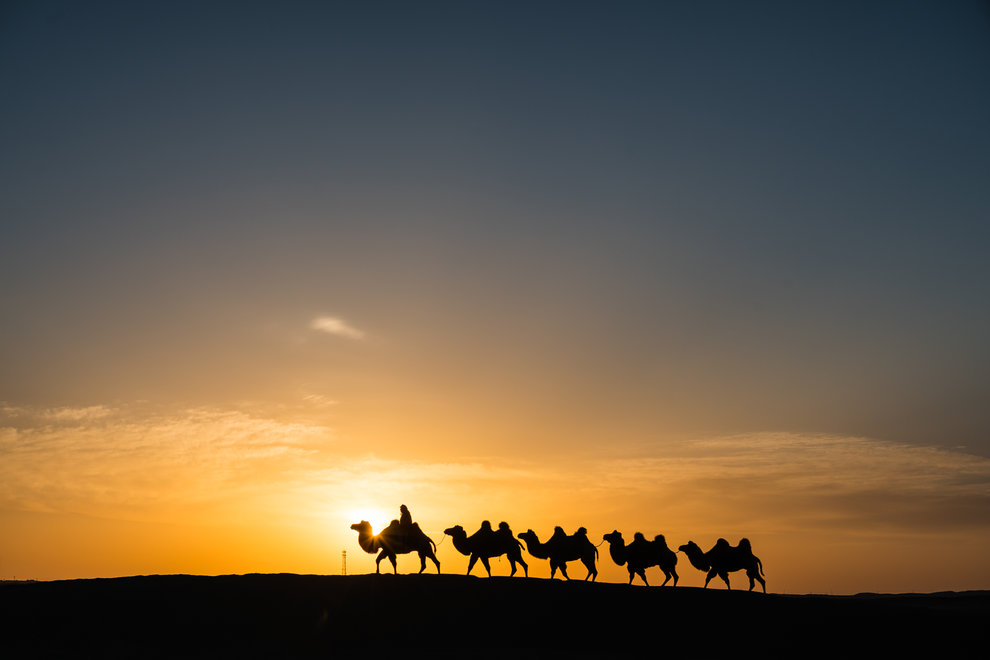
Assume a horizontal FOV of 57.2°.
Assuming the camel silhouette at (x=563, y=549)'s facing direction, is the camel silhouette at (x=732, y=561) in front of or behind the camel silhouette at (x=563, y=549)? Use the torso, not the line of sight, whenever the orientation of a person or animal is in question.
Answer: behind

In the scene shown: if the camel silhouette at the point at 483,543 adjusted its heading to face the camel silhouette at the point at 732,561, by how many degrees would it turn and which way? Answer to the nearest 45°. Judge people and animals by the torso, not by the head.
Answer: approximately 180°

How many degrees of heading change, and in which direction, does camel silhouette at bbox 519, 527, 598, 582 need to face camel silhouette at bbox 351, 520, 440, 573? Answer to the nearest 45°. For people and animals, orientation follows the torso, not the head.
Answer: approximately 45° to its left

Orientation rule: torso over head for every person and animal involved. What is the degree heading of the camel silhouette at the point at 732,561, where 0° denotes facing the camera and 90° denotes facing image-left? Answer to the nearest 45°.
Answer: approximately 90°

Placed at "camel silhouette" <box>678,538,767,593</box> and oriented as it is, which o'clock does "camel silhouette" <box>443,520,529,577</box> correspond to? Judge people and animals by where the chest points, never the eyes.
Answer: "camel silhouette" <box>443,520,529,577</box> is roughly at 11 o'clock from "camel silhouette" <box>678,538,767,593</box>.

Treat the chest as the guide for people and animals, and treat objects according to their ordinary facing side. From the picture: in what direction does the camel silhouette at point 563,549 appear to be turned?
to the viewer's left

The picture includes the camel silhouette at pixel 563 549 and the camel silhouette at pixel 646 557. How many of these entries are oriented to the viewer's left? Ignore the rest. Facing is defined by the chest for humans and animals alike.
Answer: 2

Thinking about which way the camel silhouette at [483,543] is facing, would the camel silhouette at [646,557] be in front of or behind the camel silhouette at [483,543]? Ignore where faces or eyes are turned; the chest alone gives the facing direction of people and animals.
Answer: behind

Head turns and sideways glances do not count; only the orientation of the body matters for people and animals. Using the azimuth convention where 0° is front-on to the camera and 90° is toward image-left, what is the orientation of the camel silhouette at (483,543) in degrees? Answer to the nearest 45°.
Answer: approximately 90°

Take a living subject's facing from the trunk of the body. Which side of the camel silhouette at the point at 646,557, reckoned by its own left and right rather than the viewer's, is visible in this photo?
left

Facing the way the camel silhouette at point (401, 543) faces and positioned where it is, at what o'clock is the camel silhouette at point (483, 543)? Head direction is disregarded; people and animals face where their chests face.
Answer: the camel silhouette at point (483, 543) is roughly at 5 o'clock from the camel silhouette at point (401, 543).

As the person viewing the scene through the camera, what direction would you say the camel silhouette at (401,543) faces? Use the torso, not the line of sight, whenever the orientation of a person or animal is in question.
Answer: facing to the left of the viewer

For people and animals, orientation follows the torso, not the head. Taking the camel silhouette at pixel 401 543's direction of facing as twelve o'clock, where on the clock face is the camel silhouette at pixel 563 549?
the camel silhouette at pixel 563 549 is roughly at 5 o'clock from the camel silhouette at pixel 401 543.

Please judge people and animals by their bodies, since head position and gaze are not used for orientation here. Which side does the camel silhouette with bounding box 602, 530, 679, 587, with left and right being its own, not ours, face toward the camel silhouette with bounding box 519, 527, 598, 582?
front
